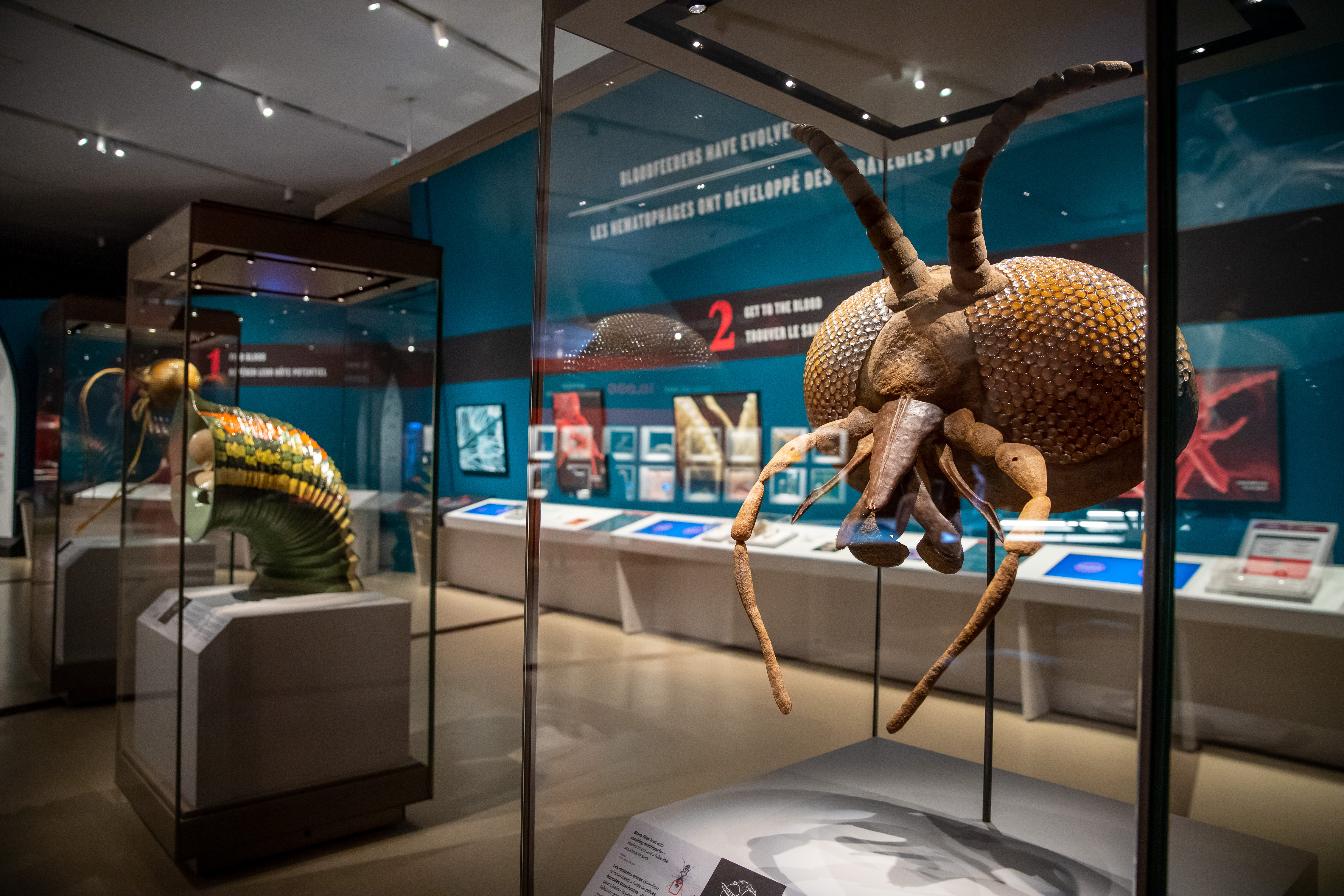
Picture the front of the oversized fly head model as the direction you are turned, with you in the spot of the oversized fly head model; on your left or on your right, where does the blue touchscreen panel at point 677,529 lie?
on your right

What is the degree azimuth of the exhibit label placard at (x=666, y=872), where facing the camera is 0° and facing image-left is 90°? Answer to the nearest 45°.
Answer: approximately 45°

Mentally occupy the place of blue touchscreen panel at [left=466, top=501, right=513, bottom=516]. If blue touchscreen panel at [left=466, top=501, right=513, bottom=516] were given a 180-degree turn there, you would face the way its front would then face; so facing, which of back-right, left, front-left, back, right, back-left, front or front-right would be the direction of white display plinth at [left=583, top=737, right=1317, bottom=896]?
back-right

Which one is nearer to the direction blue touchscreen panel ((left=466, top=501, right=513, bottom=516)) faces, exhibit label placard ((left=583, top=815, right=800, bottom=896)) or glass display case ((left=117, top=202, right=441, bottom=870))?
the glass display case

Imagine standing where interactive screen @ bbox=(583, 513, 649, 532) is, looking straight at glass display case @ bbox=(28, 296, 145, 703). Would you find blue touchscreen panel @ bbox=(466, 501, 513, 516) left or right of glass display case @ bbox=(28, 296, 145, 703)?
right

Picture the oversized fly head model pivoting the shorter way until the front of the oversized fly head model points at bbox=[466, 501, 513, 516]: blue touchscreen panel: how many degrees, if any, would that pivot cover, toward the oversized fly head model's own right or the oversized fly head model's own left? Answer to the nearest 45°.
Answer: approximately 90° to the oversized fly head model's own right

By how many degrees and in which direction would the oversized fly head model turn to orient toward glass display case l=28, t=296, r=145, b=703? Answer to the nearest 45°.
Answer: approximately 90° to its right

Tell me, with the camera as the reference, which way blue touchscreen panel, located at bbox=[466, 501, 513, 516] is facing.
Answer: facing the viewer and to the left of the viewer

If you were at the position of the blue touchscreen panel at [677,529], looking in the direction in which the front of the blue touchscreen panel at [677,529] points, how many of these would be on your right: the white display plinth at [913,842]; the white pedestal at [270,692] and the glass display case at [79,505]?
2
